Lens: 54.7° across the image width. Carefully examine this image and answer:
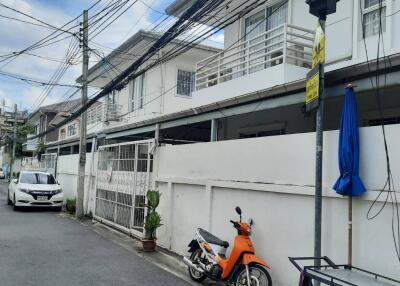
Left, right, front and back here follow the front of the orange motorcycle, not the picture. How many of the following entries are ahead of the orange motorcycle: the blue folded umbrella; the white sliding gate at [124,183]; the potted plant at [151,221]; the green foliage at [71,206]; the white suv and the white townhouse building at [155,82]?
1

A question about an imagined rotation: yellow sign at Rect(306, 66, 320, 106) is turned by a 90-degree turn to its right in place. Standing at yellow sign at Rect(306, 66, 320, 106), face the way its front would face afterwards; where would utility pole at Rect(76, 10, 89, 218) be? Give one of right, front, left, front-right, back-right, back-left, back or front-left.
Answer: front

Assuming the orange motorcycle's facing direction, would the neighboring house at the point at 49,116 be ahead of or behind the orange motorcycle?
behind

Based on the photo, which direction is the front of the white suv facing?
toward the camera

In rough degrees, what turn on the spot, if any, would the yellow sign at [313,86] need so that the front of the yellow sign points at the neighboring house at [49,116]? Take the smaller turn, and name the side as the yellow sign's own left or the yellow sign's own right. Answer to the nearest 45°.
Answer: approximately 90° to the yellow sign's own right

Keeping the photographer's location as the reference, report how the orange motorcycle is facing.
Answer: facing the viewer and to the right of the viewer

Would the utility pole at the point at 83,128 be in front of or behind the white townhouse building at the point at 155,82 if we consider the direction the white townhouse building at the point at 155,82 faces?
in front

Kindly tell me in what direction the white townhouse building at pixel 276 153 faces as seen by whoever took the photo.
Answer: facing the viewer and to the left of the viewer

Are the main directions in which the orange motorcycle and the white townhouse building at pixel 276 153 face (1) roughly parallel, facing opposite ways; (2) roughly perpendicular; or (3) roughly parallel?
roughly perpendicular
